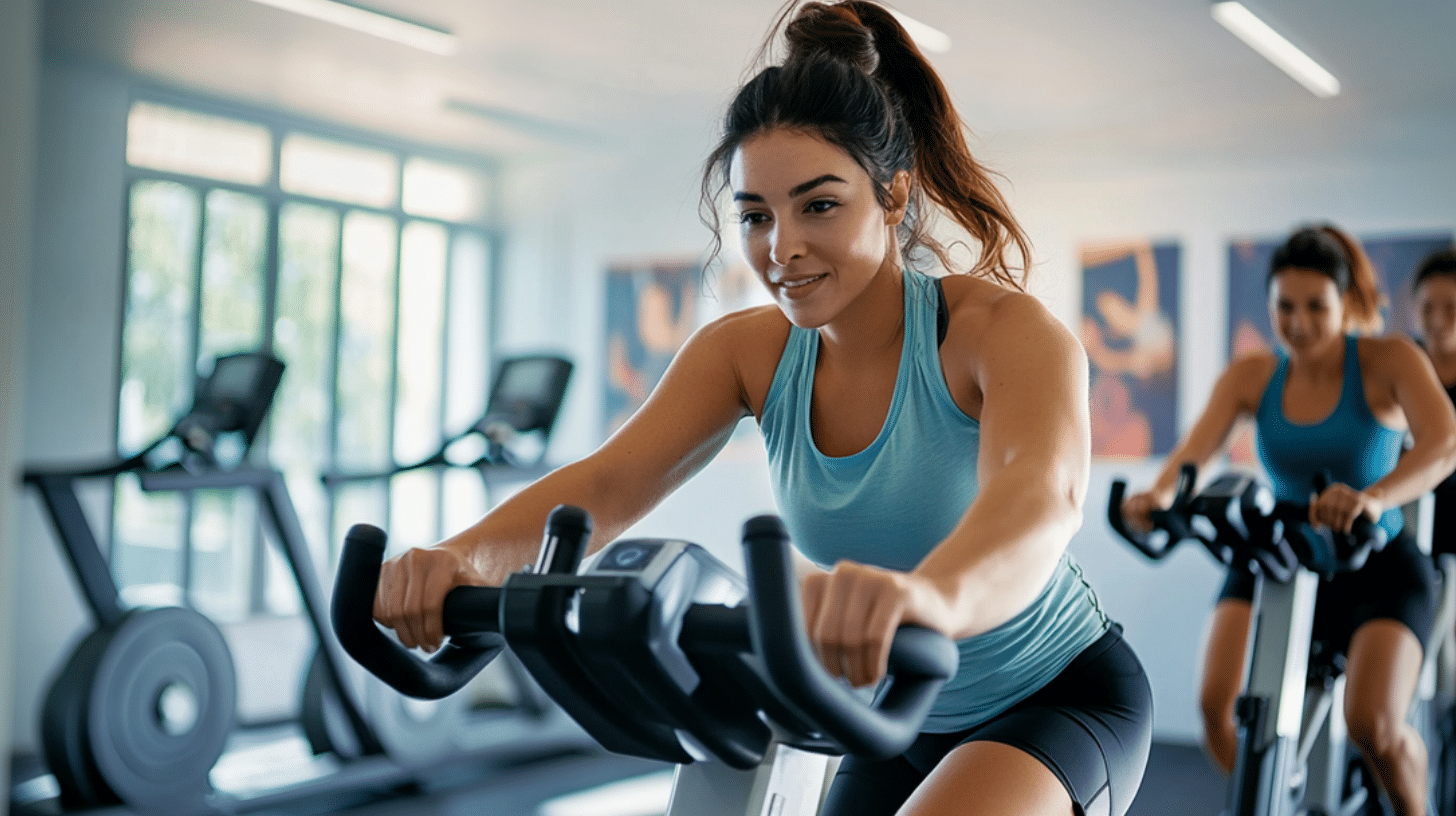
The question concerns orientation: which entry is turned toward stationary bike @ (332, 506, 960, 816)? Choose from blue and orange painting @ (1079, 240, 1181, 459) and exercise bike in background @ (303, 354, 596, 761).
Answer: the blue and orange painting
